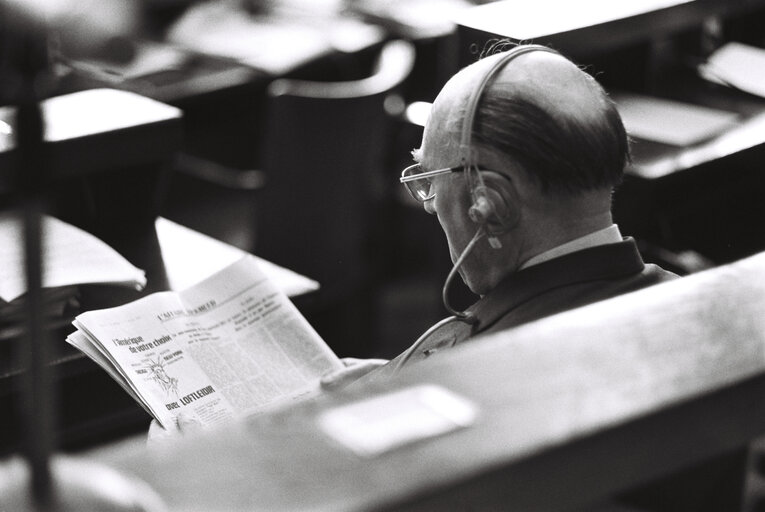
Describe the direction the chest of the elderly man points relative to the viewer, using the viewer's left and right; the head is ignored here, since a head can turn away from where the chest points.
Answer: facing away from the viewer and to the left of the viewer

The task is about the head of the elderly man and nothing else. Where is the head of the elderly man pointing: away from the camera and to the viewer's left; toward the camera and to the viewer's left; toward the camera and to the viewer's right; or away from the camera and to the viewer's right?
away from the camera and to the viewer's left

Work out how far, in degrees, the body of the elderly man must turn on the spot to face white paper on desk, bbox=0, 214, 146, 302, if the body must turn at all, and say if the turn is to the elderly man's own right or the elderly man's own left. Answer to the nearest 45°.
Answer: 0° — they already face it

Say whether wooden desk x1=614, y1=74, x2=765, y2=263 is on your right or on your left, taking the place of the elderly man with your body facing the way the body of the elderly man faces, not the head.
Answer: on your right

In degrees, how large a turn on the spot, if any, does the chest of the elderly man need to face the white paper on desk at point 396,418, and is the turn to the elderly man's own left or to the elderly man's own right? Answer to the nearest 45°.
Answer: approximately 135° to the elderly man's own left

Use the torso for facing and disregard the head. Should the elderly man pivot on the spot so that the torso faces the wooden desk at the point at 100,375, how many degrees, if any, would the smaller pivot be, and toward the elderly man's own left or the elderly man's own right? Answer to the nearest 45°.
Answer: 0° — they already face it

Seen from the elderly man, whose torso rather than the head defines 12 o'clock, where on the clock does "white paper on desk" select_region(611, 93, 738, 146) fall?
The white paper on desk is roughly at 2 o'clock from the elderly man.

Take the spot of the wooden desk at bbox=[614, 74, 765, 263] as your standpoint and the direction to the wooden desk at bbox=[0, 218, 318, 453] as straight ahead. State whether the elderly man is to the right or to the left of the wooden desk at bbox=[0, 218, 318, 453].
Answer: left

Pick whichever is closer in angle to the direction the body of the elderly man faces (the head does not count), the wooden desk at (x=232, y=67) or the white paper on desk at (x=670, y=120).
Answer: the wooden desk

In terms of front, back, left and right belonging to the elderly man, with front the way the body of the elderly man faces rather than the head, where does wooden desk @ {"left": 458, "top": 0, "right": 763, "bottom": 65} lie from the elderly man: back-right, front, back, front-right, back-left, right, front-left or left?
front-right
